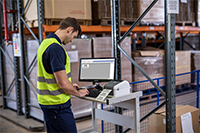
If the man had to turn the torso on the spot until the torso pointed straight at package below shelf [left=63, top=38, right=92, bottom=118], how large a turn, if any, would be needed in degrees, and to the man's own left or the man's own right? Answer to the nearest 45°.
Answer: approximately 90° to the man's own left

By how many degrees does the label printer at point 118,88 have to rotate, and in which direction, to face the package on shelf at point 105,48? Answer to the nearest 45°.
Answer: approximately 135° to its right

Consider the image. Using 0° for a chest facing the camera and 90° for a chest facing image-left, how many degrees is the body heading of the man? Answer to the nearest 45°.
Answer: approximately 270°

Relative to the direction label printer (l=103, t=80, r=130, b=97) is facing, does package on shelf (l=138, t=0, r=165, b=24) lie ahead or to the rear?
to the rear

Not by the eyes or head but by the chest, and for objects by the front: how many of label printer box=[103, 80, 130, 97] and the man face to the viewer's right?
1

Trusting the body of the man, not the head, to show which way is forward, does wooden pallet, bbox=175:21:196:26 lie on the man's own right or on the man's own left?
on the man's own left
